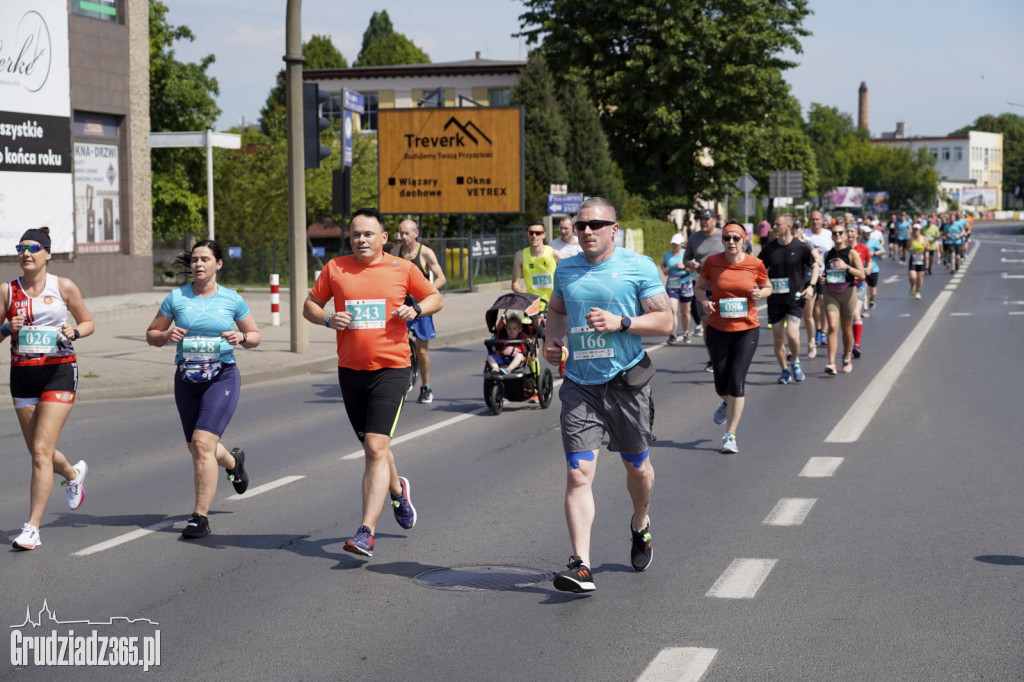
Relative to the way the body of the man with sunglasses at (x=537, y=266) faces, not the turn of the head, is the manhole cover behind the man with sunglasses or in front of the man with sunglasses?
in front

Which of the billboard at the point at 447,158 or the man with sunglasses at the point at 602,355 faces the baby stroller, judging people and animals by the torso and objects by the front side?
the billboard

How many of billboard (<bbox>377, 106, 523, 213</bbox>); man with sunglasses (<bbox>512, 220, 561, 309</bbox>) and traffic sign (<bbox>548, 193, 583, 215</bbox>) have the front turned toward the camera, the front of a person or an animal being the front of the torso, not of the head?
3

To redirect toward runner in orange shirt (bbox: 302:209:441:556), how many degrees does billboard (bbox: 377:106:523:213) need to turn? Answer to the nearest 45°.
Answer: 0° — it already faces them

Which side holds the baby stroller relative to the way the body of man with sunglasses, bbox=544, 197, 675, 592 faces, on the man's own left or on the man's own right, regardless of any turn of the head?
on the man's own right

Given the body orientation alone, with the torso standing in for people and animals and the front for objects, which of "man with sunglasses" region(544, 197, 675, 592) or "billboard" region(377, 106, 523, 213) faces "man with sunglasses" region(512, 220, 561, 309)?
the billboard

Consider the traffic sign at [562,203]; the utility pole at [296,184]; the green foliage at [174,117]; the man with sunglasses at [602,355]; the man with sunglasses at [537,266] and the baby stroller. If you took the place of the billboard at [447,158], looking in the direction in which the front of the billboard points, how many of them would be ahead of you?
4

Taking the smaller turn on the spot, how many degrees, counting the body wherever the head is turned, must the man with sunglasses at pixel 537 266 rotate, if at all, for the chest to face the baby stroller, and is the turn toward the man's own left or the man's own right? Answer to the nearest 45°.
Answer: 0° — they already face it

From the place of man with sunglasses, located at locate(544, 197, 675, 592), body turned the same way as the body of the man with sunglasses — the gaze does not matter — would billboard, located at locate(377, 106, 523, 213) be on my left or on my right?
on my right

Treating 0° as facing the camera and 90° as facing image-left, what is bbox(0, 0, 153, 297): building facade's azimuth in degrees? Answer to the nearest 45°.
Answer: approximately 315°

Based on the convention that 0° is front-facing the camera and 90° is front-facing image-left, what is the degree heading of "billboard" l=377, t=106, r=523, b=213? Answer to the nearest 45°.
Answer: approximately 0°

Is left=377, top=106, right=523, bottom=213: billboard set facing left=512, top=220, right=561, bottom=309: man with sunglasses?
yes

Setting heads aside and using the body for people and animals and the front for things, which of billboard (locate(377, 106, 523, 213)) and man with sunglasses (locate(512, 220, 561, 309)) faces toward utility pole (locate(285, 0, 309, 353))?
the billboard

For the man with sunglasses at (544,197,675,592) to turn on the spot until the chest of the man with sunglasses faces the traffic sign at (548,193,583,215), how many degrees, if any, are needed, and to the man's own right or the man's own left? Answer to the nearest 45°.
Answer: approximately 135° to the man's own right
